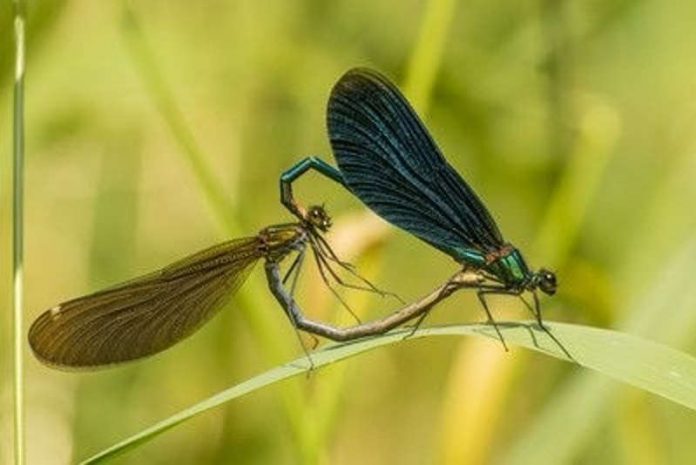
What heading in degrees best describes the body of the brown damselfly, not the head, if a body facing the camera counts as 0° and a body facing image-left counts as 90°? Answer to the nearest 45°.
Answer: approximately 270°
